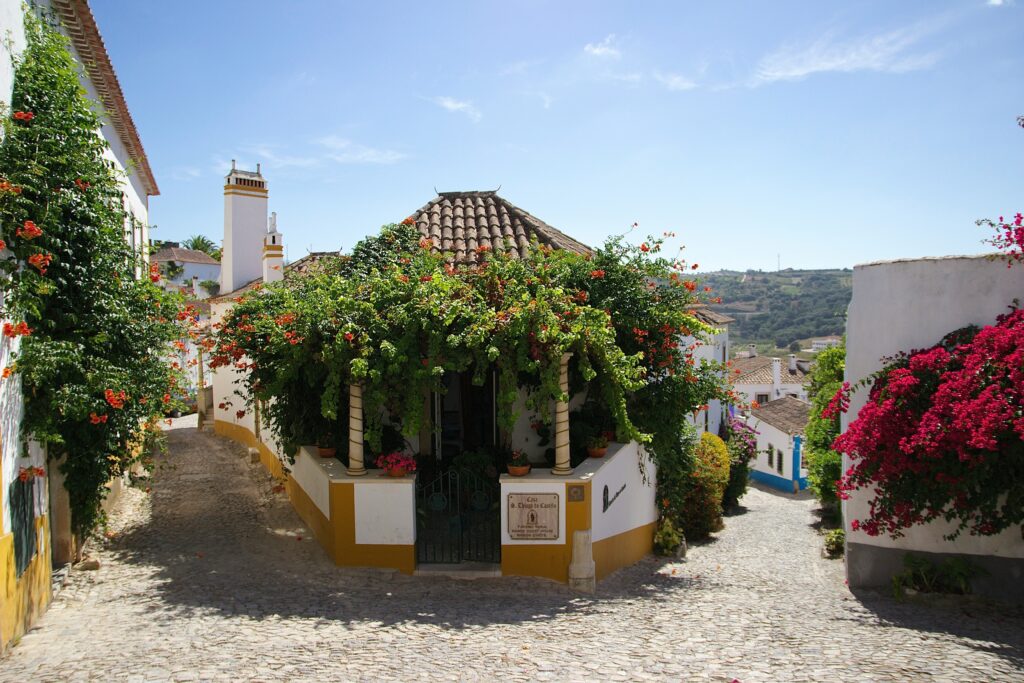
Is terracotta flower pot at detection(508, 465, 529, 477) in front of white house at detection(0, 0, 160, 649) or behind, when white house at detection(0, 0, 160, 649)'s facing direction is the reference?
in front

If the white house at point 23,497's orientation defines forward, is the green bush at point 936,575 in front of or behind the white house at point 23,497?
in front

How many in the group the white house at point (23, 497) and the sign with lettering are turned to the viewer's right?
1

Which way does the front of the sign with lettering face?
toward the camera

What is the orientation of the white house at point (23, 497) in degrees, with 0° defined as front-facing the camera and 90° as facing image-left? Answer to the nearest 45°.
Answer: approximately 270°

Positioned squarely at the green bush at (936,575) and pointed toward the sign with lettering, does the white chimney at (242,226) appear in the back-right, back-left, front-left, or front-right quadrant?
front-right

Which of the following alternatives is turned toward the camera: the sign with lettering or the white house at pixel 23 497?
the sign with lettering

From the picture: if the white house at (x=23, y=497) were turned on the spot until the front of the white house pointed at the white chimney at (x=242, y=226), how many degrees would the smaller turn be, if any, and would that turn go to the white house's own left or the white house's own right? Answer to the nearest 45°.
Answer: approximately 90° to the white house's own left

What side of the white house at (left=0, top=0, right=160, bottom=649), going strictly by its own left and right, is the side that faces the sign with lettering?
front

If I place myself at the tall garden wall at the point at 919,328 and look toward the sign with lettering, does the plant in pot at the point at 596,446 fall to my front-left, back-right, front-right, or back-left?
front-right

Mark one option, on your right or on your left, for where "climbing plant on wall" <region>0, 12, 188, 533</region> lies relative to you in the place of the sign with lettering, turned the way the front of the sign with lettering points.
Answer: on your right

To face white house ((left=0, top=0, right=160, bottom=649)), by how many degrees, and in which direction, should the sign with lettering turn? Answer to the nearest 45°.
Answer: approximately 45° to its right
